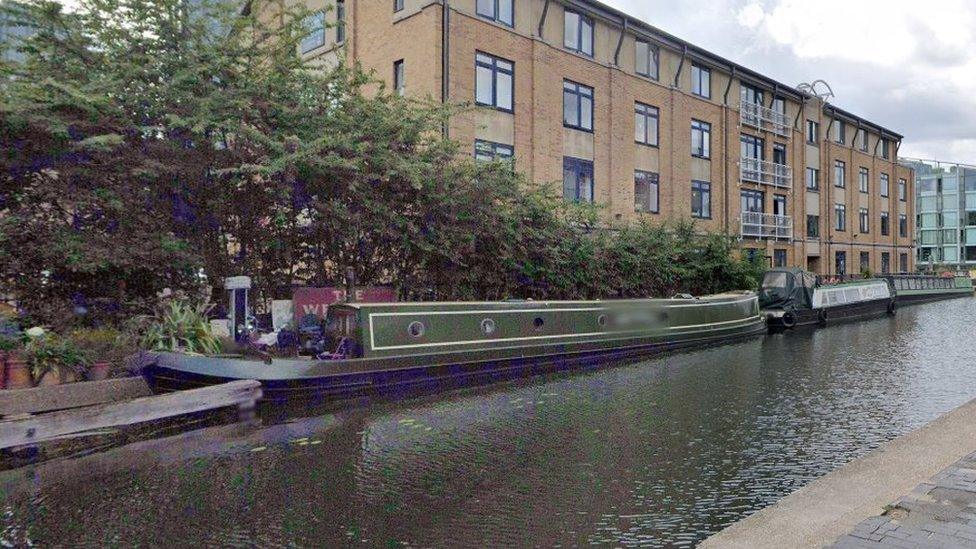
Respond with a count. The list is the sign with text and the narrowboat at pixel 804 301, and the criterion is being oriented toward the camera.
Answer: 1

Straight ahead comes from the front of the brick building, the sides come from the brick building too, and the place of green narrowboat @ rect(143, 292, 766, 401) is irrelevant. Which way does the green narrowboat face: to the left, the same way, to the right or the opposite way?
to the right

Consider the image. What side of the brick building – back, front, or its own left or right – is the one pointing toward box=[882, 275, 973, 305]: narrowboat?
left

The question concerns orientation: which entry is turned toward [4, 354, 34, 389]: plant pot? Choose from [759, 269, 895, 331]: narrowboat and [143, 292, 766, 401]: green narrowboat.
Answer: the green narrowboat

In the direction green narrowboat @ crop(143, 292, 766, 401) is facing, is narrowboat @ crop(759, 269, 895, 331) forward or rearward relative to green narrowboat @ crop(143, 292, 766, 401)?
rearward

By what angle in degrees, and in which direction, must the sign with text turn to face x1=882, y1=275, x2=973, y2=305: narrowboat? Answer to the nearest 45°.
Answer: approximately 135° to its left

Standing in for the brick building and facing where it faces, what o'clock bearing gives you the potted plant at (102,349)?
The potted plant is roughly at 2 o'clock from the brick building.

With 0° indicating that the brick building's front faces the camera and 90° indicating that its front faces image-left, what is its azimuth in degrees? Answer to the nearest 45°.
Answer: approximately 315°

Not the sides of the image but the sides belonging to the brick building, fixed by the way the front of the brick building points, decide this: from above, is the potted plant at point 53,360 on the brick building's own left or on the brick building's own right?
on the brick building's own right

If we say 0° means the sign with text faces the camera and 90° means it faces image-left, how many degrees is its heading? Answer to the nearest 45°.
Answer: approximately 0°
